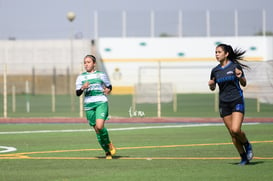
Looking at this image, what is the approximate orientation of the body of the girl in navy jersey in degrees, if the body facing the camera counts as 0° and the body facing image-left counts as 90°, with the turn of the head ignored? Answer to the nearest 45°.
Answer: approximately 45°

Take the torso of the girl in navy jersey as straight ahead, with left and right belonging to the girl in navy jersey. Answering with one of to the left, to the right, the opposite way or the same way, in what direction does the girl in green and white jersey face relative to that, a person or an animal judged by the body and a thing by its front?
the same way

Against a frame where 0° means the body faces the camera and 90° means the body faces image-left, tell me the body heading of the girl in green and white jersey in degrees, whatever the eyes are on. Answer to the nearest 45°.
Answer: approximately 45°

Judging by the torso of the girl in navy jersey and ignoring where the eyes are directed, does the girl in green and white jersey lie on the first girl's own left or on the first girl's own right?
on the first girl's own right

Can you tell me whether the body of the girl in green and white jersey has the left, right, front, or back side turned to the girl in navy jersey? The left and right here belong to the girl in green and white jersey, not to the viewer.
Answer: left

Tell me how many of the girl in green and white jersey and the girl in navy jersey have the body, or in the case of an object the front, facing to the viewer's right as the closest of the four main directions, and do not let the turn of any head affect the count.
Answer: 0
